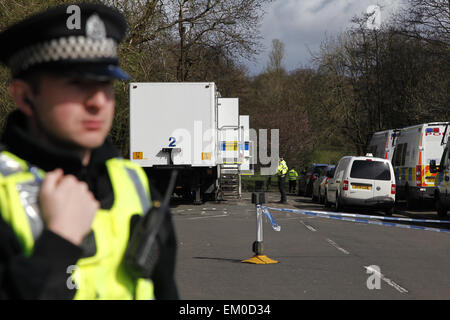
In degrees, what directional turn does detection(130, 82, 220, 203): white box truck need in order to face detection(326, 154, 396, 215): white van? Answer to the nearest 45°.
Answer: approximately 90° to its right

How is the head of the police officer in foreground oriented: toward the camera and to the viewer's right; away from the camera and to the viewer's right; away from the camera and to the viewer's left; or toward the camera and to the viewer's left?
toward the camera and to the viewer's right

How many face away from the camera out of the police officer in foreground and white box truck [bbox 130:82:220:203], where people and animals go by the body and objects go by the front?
1

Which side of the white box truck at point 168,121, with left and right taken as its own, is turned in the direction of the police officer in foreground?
back

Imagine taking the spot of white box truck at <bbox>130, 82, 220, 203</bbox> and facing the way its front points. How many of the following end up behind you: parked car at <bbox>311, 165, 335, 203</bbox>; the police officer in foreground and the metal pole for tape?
2

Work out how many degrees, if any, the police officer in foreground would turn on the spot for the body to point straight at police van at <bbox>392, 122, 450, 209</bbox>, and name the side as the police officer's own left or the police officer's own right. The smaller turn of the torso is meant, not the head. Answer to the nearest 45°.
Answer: approximately 90° to the police officer's own left

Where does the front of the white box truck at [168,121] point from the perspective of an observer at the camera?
facing away from the viewer

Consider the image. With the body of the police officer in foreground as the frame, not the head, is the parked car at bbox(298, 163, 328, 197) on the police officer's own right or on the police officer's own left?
on the police officer's own left
